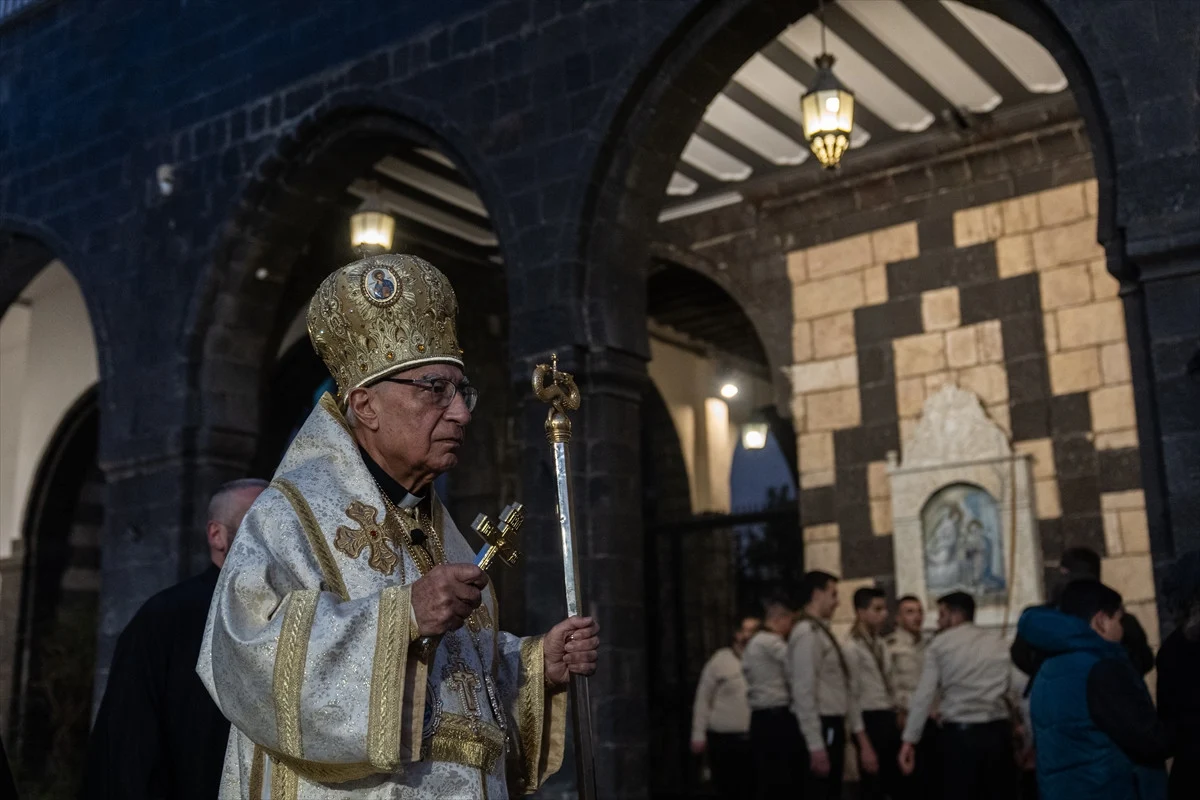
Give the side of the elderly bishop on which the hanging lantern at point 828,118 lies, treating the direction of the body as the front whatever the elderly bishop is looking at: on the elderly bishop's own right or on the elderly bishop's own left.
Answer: on the elderly bishop's own left

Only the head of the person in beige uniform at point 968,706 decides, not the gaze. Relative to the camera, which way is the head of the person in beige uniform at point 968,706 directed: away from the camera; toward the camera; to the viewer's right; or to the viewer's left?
to the viewer's left

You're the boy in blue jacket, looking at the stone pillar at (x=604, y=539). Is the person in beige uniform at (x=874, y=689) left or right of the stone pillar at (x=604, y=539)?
right

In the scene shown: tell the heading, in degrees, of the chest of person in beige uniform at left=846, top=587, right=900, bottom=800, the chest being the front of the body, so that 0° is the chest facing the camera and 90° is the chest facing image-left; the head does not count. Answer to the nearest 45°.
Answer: approximately 315°

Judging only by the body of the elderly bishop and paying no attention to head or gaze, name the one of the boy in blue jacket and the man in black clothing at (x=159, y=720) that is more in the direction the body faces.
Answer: the boy in blue jacket

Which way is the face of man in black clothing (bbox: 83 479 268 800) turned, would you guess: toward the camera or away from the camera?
away from the camera

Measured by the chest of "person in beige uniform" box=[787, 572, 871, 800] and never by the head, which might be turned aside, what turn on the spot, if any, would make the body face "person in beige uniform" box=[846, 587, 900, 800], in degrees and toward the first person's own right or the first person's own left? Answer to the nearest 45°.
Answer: approximately 45° to the first person's own left
